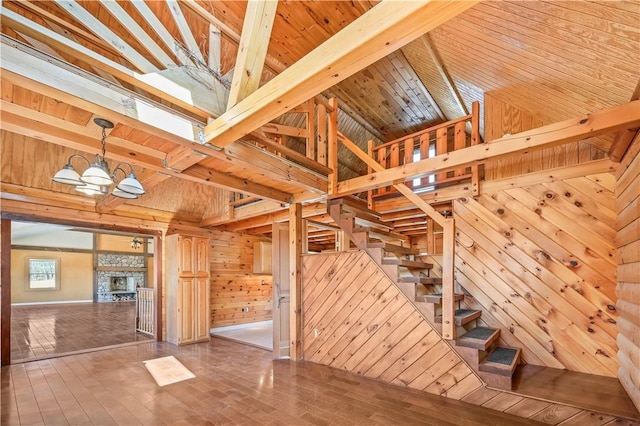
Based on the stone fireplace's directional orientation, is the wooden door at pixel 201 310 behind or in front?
in front

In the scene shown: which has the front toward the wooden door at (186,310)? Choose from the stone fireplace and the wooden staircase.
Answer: the stone fireplace

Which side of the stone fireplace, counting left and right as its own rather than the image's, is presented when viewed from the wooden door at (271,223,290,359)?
front

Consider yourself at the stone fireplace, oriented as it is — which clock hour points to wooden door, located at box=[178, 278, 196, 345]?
The wooden door is roughly at 12 o'clock from the stone fireplace.

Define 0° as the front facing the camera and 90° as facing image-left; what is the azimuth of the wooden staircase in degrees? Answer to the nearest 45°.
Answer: approximately 315°

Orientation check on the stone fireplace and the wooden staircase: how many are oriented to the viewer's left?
0

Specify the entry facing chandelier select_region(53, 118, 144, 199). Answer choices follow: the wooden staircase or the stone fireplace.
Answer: the stone fireplace

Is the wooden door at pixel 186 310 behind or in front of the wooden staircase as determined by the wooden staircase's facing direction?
behind
